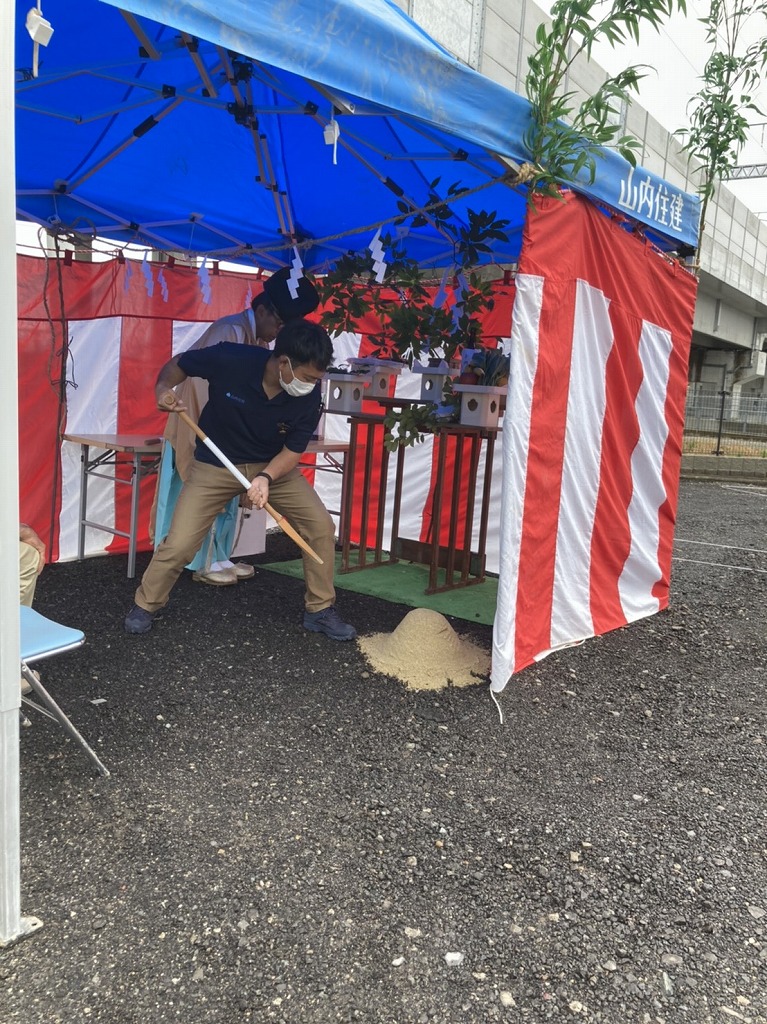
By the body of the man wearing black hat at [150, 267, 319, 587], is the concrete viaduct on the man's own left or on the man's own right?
on the man's own left

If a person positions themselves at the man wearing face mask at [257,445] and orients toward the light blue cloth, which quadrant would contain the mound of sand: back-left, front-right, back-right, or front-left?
back-right

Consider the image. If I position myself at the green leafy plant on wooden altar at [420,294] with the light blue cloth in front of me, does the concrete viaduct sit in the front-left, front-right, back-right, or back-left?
back-right
